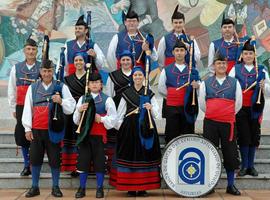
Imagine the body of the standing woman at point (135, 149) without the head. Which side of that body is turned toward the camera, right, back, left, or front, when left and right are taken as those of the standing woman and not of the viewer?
front

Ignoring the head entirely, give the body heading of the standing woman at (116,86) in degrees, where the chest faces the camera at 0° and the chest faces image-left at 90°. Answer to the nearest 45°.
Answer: approximately 0°

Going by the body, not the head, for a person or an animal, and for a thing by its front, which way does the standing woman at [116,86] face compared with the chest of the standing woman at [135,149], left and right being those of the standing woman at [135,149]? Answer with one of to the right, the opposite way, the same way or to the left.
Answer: the same way

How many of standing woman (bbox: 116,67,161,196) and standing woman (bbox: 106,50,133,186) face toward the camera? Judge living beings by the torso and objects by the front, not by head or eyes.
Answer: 2

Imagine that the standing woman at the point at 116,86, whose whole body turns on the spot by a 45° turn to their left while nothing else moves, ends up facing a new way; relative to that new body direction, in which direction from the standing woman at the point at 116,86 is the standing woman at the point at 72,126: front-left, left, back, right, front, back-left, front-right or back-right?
back-right
